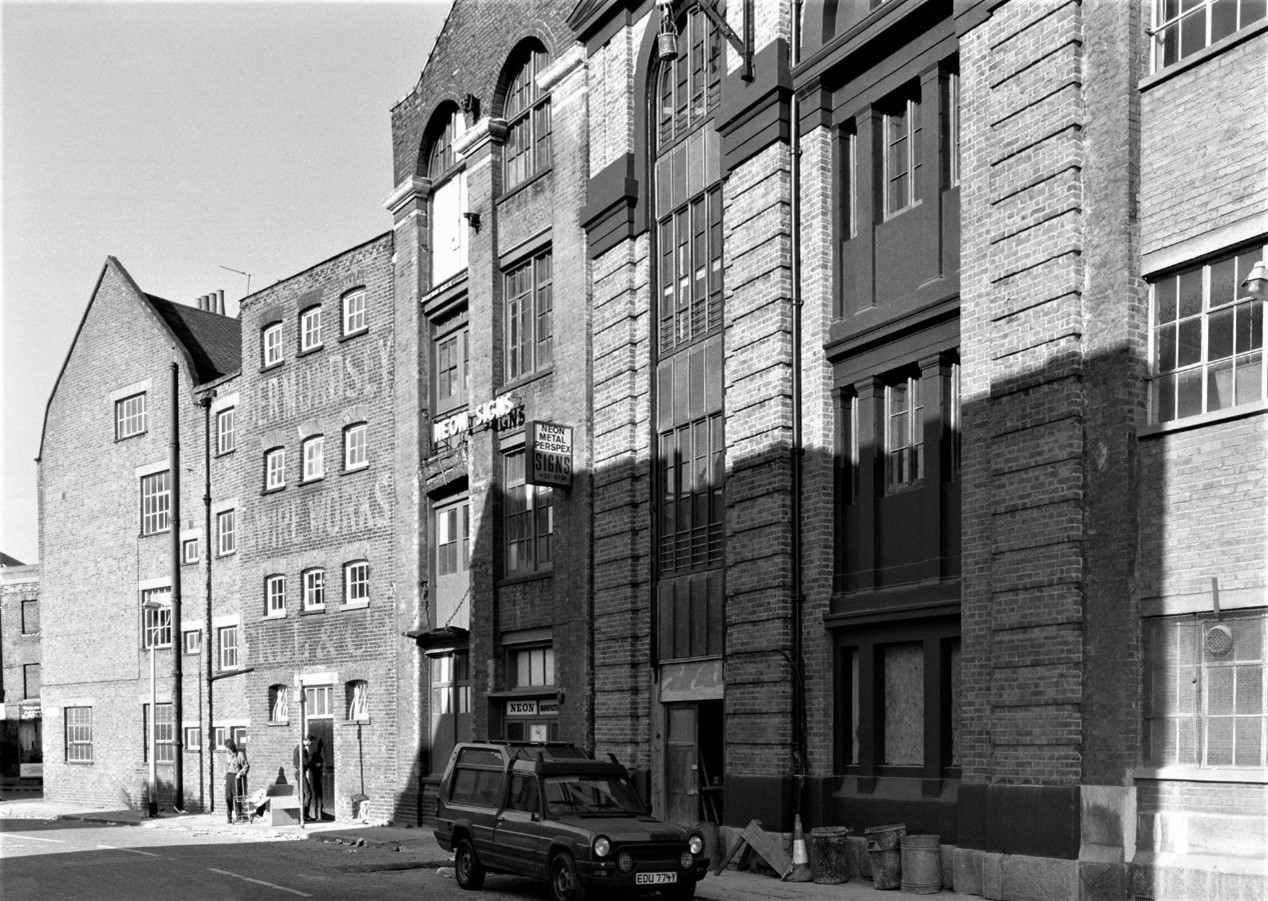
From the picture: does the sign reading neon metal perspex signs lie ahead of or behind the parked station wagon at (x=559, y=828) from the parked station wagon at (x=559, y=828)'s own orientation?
behind

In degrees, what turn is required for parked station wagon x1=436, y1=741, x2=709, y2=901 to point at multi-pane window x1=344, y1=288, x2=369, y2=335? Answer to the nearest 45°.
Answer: approximately 135° to its left

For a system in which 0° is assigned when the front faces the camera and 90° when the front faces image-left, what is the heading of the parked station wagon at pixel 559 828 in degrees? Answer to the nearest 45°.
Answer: approximately 315°

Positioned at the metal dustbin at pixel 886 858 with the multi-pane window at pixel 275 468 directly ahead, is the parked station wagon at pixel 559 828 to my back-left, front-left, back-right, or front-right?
front-left

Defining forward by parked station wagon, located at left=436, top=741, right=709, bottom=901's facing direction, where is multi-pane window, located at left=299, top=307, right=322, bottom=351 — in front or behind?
behind

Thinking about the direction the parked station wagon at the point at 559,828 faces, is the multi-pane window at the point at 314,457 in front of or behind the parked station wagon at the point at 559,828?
behind

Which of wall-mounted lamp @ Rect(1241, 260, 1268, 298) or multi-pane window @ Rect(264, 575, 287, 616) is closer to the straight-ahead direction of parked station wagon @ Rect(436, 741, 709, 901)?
the wall-mounted lamp

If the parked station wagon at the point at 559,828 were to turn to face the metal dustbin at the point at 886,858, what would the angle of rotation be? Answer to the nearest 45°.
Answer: approximately 45° to its left
